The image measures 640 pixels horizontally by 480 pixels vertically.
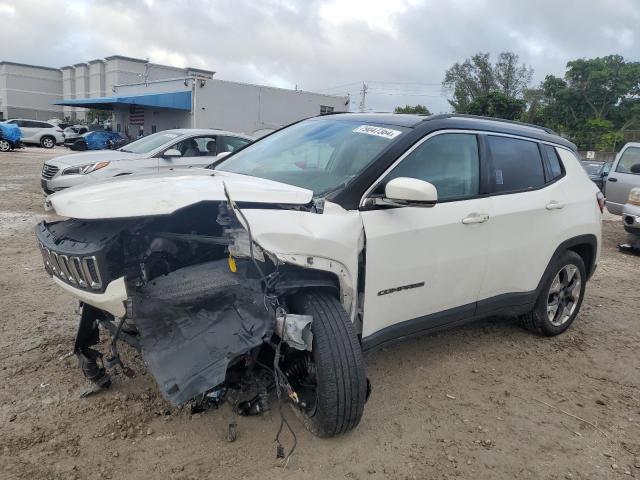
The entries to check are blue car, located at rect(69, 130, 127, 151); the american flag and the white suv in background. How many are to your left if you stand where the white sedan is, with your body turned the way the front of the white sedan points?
0

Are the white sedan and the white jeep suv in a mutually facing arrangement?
no

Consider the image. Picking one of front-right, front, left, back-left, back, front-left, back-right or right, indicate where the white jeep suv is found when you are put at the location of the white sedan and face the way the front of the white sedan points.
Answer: front-left

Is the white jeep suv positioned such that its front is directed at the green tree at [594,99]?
no

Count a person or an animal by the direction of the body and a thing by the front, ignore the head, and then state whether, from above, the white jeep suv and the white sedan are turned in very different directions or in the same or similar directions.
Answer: same or similar directions

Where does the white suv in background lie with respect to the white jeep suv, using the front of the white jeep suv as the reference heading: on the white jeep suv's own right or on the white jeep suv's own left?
on the white jeep suv's own right

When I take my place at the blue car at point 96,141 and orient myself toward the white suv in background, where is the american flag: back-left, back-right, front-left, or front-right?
back-right

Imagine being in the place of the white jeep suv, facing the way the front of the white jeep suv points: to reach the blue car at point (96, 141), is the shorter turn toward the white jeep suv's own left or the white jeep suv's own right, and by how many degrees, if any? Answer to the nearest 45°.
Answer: approximately 90° to the white jeep suv's own right

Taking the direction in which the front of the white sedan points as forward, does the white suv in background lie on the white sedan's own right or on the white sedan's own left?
on the white sedan's own right

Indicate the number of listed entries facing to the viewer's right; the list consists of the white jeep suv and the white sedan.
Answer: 0

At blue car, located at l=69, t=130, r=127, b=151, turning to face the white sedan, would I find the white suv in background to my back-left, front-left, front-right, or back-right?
back-right

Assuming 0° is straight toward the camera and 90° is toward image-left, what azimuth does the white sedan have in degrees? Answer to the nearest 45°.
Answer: approximately 45°

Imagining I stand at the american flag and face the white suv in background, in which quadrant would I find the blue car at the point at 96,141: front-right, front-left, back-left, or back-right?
front-left

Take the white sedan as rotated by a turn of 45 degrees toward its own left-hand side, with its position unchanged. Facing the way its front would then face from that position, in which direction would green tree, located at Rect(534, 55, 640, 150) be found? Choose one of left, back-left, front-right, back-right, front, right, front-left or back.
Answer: back-left

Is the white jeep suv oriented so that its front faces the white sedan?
no

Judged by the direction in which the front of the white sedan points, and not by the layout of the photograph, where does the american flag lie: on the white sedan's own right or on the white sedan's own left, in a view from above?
on the white sedan's own right

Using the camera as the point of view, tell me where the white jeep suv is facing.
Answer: facing the viewer and to the left of the viewer

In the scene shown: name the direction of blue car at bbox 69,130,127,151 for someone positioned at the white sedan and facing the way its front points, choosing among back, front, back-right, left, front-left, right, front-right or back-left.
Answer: back-right
